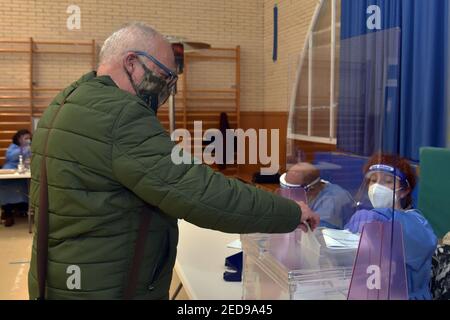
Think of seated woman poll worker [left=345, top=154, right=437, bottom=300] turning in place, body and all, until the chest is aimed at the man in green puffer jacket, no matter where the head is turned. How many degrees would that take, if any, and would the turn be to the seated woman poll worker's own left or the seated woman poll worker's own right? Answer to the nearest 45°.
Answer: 0° — they already face them

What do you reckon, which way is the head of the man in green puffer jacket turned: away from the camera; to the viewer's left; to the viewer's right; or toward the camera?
to the viewer's right

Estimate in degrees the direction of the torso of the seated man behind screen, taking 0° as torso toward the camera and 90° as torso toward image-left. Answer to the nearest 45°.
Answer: approximately 90°

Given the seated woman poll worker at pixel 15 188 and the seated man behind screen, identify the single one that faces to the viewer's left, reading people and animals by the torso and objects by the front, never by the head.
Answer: the seated man behind screen

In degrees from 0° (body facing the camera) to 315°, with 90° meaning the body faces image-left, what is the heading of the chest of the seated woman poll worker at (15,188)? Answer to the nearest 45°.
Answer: approximately 315°

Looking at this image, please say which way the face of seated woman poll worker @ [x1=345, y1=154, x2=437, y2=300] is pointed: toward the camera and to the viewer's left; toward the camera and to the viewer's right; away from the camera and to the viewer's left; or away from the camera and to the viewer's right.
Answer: toward the camera and to the viewer's left

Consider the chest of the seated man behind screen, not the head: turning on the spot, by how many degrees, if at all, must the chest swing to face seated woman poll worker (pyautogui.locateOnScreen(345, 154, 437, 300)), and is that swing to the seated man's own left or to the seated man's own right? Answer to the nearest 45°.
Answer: approximately 90° to the seated man's own left
